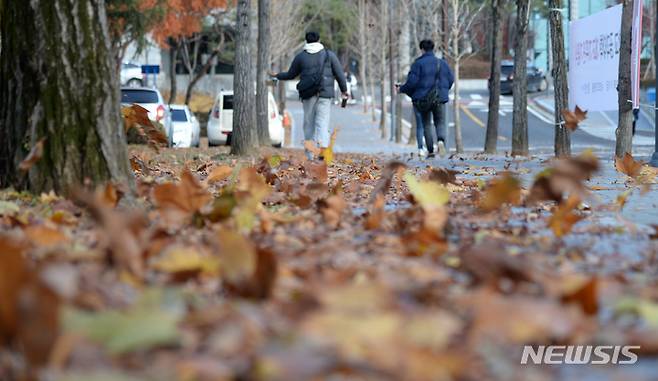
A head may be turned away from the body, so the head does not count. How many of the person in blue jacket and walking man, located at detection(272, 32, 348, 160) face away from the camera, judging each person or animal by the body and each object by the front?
2

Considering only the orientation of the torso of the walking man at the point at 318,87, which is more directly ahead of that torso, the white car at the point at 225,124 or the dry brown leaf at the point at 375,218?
the white car

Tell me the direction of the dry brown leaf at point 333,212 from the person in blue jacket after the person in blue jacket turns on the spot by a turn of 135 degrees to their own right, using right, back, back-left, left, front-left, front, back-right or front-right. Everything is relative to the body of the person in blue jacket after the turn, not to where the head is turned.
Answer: front-right

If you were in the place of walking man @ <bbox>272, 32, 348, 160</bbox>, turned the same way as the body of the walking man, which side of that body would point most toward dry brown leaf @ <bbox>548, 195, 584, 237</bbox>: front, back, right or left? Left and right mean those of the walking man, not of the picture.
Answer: back

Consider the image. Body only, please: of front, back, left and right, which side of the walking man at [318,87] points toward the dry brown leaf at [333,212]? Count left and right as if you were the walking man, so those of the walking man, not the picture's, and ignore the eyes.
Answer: back

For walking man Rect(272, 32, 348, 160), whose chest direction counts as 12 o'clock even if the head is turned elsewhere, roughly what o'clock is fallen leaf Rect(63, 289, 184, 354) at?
The fallen leaf is roughly at 6 o'clock from the walking man.

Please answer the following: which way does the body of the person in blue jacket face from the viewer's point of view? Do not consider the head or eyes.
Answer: away from the camera

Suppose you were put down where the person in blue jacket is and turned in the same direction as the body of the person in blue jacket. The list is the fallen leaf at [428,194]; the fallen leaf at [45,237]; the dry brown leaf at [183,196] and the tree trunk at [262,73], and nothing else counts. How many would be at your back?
3

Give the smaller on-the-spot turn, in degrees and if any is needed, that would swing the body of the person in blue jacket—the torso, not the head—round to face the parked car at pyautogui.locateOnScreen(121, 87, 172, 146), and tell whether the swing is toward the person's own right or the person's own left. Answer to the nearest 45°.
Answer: approximately 45° to the person's own left

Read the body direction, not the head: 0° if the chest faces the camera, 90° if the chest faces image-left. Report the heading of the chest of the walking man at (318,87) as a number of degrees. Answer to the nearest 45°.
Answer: approximately 180°
